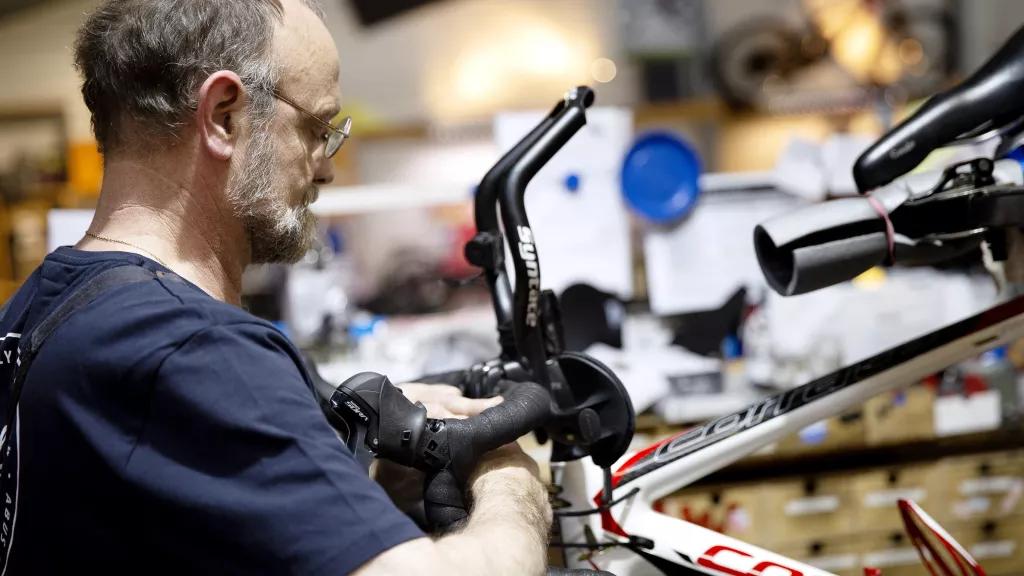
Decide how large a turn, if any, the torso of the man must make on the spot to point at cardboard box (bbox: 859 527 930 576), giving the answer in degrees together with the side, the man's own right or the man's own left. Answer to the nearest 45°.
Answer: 0° — they already face it

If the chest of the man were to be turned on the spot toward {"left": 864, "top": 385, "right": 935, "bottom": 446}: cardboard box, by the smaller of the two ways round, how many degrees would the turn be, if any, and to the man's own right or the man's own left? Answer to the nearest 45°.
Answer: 0° — they already face it

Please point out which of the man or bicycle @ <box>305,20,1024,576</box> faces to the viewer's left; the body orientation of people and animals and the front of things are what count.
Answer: the bicycle

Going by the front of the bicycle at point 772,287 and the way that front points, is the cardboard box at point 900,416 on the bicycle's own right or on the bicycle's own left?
on the bicycle's own right

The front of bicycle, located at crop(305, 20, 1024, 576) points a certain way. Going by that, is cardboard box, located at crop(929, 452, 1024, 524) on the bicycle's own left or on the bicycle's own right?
on the bicycle's own right

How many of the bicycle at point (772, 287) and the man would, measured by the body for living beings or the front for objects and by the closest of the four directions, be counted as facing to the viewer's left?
1

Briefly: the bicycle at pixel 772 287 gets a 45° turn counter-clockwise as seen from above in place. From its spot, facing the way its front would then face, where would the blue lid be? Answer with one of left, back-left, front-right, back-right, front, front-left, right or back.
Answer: back-right

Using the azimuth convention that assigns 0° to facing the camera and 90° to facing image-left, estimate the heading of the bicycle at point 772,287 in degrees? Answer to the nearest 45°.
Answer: approximately 90°

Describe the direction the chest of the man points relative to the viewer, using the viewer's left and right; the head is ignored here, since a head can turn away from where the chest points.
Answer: facing away from the viewer and to the right of the viewer

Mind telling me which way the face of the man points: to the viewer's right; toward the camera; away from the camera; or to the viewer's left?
to the viewer's right

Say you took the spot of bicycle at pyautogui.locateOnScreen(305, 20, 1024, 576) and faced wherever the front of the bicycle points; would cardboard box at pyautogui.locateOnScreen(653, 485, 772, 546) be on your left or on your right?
on your right
